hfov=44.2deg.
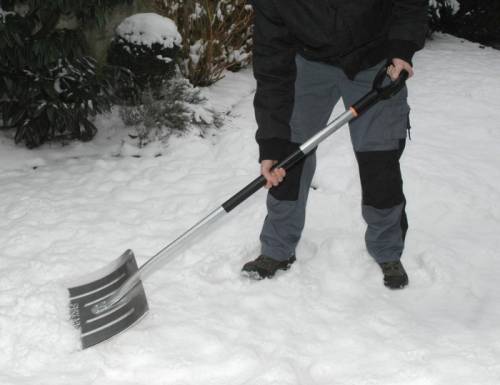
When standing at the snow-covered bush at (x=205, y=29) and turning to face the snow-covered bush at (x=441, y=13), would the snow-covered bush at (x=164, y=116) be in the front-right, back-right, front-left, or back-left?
back-right

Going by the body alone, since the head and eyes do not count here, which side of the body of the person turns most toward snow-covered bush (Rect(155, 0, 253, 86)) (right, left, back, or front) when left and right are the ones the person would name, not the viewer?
back

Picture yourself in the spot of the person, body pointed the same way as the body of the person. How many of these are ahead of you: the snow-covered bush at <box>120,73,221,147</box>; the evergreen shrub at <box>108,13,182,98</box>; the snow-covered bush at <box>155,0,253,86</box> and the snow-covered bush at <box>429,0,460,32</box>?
0

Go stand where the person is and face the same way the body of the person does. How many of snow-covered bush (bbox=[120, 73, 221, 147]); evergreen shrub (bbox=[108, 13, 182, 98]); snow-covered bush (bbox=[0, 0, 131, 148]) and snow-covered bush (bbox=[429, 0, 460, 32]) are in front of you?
0

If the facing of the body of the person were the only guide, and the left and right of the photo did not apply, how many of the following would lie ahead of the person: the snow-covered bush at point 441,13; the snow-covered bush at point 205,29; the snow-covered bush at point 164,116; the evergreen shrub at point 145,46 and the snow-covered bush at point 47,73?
0

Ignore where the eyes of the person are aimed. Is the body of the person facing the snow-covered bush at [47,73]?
no

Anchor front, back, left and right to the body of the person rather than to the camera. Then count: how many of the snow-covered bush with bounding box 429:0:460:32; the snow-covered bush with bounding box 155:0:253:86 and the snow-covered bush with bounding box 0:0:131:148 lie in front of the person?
0

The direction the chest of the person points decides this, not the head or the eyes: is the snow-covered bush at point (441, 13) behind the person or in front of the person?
behind

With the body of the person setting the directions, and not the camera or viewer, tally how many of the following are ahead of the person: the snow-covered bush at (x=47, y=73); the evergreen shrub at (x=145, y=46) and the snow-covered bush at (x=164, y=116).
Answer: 0

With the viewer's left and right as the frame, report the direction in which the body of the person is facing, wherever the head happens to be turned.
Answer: facing the viewer

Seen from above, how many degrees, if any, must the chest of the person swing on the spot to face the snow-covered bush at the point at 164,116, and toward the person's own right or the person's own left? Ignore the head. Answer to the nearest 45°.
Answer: approximately 135° to the person's own right

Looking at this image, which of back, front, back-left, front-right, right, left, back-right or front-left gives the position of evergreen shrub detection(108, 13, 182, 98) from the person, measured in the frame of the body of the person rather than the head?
back-right
